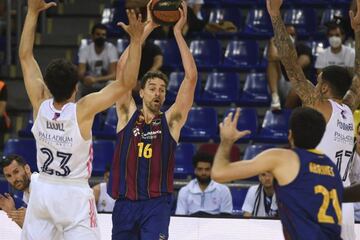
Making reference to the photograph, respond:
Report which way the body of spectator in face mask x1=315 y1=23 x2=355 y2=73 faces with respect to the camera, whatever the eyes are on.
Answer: toward the camera

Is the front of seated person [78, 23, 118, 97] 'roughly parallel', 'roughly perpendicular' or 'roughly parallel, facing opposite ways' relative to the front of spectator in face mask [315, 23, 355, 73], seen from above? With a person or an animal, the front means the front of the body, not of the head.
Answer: roughly parallel

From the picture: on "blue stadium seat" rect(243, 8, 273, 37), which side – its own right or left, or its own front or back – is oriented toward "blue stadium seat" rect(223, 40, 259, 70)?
front

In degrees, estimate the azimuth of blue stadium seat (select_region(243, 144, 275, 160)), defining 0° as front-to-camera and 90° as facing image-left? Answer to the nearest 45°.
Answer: approximately 0°

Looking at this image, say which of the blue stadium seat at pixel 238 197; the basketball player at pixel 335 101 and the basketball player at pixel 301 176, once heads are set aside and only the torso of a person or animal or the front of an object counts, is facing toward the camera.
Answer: the blue stadium seat

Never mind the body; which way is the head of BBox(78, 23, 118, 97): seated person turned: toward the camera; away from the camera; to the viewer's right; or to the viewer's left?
toward the camera

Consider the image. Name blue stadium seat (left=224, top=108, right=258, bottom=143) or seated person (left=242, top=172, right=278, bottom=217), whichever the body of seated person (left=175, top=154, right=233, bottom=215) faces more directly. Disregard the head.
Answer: the seated person

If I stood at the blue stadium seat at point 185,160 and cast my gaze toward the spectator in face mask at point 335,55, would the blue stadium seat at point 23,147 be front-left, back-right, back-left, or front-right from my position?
back-left

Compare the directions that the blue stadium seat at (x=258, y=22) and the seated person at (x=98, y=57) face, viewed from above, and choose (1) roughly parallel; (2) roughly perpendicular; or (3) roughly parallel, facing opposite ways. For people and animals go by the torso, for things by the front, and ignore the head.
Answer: roughly parallel

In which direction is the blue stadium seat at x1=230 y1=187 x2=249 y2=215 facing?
toward the camera

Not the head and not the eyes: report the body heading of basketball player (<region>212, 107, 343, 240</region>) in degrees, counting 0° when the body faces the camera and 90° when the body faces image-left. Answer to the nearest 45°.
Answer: approximately 135°

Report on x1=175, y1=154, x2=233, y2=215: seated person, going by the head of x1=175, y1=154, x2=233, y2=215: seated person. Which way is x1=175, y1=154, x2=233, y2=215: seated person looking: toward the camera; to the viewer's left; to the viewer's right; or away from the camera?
toward the camera

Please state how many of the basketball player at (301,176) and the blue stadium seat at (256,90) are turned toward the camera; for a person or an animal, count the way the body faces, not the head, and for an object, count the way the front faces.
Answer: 1

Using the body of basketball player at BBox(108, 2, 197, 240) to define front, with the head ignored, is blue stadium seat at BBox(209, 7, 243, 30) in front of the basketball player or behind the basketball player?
behind

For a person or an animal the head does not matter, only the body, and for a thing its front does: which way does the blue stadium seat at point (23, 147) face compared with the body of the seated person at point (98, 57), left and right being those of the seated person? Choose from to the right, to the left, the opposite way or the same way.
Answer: the same way

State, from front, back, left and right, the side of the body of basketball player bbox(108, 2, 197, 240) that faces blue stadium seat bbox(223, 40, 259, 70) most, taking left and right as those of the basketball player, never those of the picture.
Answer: back

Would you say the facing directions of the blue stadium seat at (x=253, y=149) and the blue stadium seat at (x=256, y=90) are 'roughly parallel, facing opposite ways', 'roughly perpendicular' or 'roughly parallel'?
roughly parallel

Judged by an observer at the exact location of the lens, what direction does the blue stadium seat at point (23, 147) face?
facing the viewer

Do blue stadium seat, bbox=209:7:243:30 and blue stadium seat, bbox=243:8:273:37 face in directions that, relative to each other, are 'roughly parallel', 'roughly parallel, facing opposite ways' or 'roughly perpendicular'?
roughly parallel
